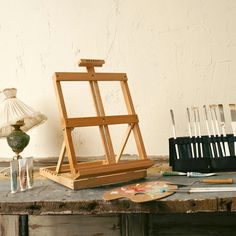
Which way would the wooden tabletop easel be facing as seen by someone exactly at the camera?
facing the viewer and to the right of the viewer
